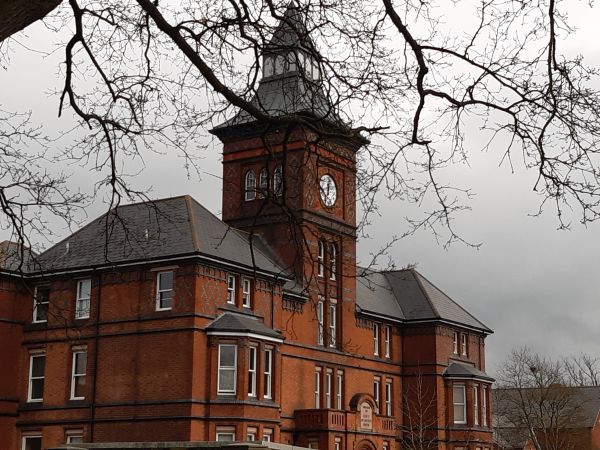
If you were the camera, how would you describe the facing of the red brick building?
facing the viewer and to the right of the viewer
